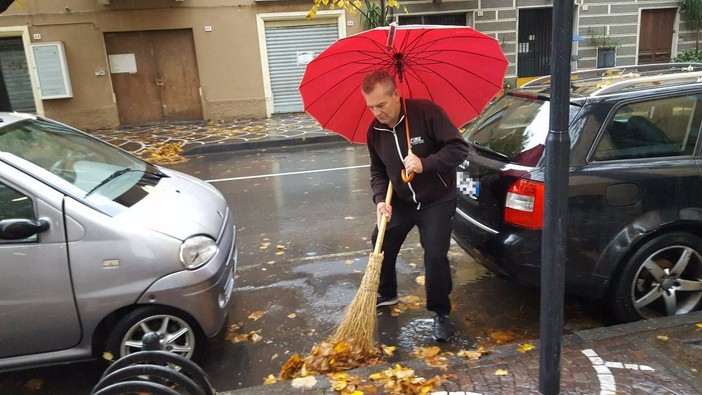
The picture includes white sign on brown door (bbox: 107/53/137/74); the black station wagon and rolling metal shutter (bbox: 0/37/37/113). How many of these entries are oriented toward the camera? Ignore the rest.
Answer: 2

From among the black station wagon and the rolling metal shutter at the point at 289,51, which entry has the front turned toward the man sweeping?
the rolling metal shutter

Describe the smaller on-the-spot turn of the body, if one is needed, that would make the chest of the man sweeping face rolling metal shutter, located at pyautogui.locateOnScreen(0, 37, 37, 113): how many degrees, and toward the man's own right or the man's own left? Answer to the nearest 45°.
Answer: approximately 90° to the man's own right

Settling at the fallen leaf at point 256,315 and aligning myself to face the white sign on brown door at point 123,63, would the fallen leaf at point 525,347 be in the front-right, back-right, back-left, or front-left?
back-right

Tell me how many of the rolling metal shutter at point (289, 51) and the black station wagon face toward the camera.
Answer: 1

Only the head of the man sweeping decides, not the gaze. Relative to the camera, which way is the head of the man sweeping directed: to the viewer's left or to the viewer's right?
to the viewer's left

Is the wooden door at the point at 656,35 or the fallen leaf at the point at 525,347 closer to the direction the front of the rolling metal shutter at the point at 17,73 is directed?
the fallen leaf

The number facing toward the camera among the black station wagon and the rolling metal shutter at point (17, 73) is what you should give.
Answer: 1

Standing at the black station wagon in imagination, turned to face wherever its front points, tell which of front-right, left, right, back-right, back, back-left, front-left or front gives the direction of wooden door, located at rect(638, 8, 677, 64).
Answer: front-left

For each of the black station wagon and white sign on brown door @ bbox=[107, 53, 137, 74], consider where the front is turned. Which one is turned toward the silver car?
the white sign on brown door

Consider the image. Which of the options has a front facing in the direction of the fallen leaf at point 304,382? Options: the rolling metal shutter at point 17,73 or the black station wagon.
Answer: the rolling metal shutter

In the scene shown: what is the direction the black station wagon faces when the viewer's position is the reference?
facing away from the viewer and to the right of the viewer
